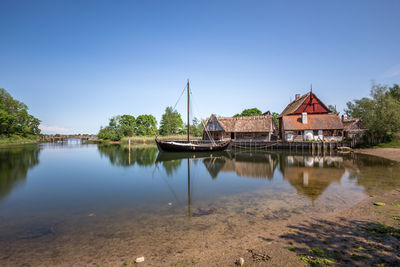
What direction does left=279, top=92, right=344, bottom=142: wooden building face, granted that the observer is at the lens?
facing the viewer

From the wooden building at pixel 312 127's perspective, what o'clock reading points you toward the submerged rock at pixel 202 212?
The submerged rock is roughly at 12 o'clock from the wooden building.

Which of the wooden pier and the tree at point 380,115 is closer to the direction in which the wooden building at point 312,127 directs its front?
the wooden pier

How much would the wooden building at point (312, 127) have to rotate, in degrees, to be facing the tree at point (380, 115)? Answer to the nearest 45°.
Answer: approximately 90° to its left

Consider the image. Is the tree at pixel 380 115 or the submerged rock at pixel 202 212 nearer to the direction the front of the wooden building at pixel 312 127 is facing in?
the submerged rock

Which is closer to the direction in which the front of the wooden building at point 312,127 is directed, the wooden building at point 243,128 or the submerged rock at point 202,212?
the submerged rock

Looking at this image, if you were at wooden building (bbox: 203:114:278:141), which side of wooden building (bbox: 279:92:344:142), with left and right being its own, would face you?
right

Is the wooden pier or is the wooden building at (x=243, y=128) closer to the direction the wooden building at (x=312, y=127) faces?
the wooden pier
